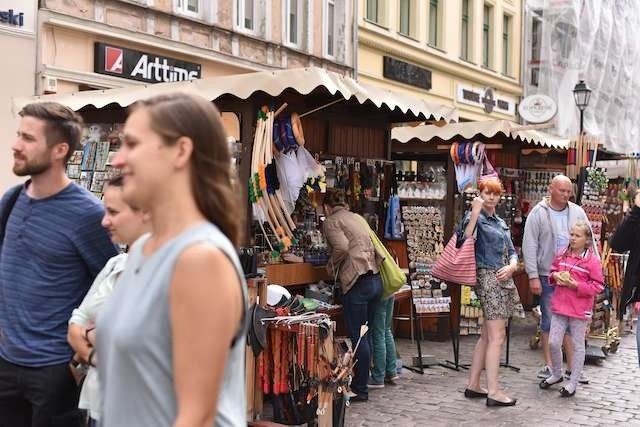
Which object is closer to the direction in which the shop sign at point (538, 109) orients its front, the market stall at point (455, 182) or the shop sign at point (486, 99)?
the market stall

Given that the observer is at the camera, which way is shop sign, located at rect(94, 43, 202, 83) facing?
facing the viewer and to the right of the viewer

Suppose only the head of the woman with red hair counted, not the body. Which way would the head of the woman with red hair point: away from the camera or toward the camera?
toward the camera

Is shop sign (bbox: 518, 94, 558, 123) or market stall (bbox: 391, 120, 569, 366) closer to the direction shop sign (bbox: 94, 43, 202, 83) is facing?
the market stall

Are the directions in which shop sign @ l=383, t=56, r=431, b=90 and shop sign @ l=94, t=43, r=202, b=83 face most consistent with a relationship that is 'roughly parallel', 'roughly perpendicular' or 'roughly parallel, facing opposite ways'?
roughly parallel

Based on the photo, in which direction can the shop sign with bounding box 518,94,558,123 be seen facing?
toward the camera

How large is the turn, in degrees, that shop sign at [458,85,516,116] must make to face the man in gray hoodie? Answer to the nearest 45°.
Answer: approximately 45° to its right

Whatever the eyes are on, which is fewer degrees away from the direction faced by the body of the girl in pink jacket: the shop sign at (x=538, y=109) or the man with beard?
the man with beard

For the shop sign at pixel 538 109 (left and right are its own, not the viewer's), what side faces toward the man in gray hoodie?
front
